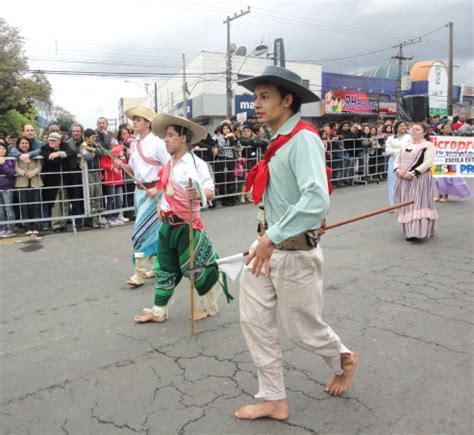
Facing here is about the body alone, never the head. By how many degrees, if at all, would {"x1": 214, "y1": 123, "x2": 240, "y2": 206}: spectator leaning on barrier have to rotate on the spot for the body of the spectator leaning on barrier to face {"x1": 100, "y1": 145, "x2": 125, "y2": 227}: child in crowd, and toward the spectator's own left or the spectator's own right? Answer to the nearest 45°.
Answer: approximately 45° to the spectator's own right

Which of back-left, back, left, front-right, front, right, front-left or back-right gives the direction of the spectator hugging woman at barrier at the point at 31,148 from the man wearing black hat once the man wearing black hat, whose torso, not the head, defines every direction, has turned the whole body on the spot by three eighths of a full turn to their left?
back

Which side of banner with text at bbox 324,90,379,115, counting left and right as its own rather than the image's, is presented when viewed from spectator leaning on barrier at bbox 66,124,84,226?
front

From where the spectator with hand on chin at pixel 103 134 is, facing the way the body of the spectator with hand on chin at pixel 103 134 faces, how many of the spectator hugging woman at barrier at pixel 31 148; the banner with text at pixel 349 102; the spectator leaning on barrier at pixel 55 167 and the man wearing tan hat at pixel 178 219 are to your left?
1

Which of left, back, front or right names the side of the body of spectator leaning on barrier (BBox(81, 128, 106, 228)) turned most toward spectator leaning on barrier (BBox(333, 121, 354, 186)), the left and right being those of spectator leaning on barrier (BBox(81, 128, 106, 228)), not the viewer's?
left

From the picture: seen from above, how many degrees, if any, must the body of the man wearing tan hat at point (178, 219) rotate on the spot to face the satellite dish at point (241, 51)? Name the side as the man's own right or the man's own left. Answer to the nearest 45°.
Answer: approximately 135° to the man's own right

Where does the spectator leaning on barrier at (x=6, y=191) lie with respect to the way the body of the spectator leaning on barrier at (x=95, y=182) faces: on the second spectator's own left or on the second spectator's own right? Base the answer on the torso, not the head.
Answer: on the second spectator's own right

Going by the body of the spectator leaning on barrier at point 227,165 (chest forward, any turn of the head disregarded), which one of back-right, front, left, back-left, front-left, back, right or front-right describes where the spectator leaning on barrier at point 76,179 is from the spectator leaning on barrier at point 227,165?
front-right

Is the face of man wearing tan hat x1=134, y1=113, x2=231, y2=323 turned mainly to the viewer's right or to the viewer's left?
to the viewer's left

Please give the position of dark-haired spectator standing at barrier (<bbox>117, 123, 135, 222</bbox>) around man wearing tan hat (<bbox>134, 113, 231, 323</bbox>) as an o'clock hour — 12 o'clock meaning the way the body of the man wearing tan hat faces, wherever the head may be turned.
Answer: The dark-haired spectator standing at barrier is roughly at 4 o'clock from the man wearing tan hat.

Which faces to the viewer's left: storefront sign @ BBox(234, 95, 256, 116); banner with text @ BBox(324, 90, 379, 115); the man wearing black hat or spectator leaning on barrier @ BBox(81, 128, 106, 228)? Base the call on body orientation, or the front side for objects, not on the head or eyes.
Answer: the man wearing black hat

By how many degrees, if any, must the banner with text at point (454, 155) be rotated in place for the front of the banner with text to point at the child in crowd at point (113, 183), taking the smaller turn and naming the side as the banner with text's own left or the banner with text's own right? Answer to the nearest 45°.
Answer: approximately 45° to the banner with text's own right
